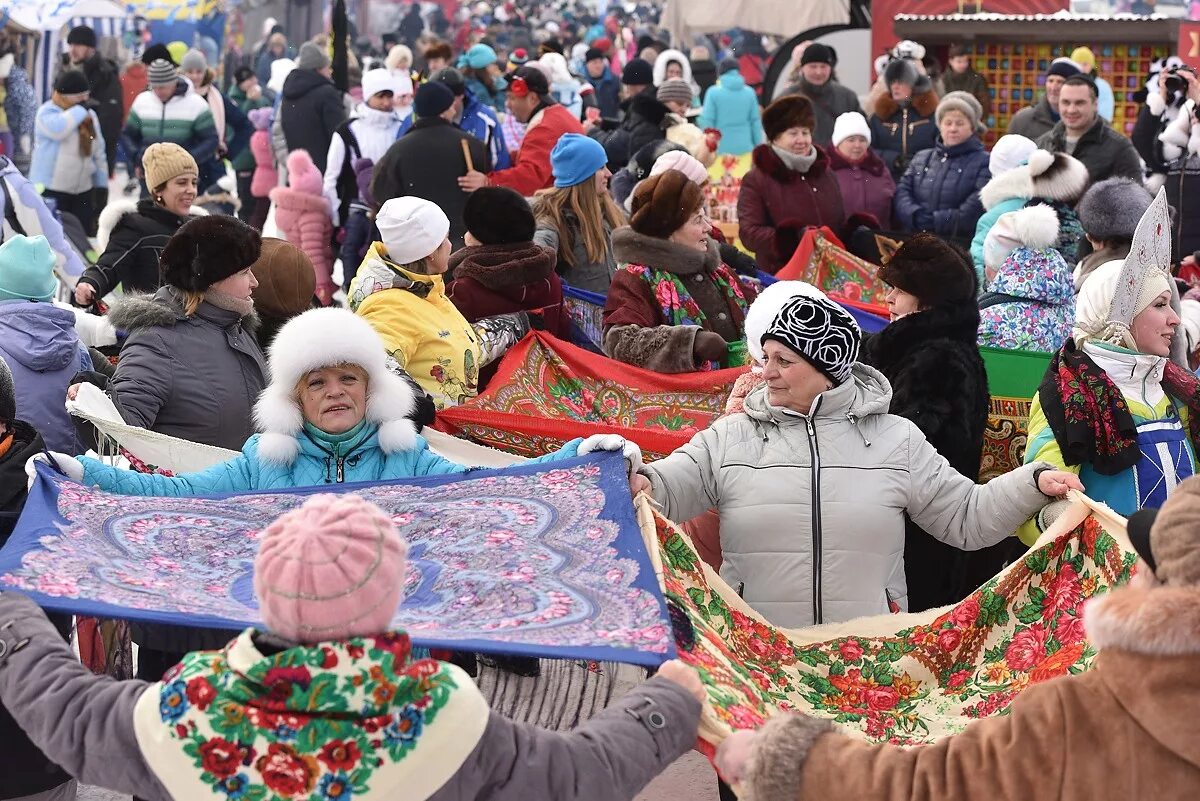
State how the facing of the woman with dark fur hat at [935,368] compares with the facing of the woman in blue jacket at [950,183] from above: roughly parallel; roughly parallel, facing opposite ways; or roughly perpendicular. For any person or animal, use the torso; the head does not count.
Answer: roughly perpendicular

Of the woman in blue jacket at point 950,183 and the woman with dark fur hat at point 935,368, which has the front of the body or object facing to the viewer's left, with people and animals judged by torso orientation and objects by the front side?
the woman with dark fur hat

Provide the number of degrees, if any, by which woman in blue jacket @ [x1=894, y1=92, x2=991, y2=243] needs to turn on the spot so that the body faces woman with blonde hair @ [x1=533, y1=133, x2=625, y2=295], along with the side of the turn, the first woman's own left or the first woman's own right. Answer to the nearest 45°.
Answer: approximately 45° to the first woman's own right

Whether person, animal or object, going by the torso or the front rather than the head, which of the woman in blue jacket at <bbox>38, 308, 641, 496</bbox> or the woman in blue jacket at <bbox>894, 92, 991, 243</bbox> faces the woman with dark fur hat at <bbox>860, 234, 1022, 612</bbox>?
the woman in blue jacket at <bbox>894, 92, 991, 243</bbox>

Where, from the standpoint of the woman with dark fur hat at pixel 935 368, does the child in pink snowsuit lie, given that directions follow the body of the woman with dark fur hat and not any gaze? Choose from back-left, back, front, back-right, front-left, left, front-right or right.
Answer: front-right

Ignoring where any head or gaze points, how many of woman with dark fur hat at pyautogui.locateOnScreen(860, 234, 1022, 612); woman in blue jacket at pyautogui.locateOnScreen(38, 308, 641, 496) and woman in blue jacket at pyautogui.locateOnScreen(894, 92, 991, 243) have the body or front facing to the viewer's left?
1

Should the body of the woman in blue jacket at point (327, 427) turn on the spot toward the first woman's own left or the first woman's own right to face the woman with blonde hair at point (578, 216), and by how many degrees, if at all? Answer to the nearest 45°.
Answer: approximately 180°

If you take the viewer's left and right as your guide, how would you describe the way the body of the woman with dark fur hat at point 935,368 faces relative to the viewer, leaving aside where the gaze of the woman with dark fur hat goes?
facing to the left of the viewer

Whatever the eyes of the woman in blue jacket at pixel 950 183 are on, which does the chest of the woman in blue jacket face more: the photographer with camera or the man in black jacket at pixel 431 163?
the man in black jacket

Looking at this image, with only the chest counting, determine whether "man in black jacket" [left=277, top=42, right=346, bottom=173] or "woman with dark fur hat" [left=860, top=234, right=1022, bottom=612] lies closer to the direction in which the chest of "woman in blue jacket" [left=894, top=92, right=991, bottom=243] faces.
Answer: the woman with dark fur hat
